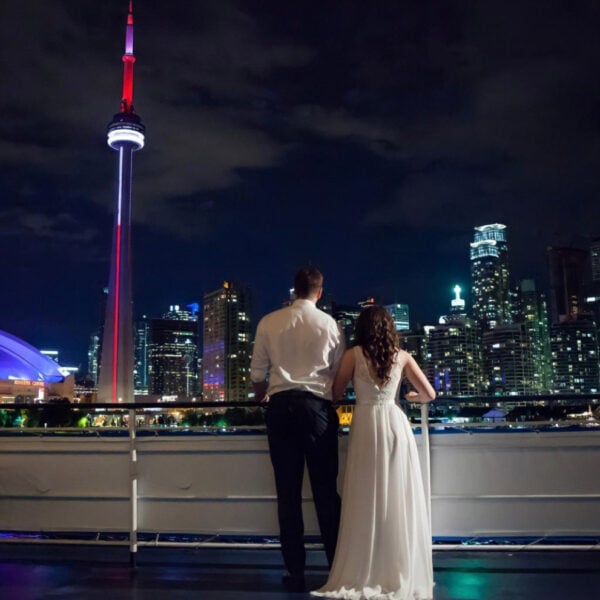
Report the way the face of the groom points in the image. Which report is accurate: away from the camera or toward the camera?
away from the camera

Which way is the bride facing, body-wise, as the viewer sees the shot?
away from the camera

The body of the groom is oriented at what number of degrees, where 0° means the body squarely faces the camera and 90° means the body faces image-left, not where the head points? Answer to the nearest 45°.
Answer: approximately 180°

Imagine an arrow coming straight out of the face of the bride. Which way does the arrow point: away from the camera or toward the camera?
away from the camera

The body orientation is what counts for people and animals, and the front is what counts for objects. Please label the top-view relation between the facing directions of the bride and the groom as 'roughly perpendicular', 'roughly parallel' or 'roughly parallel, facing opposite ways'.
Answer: roughly parallel

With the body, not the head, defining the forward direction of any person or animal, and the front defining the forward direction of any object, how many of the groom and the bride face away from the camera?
2
